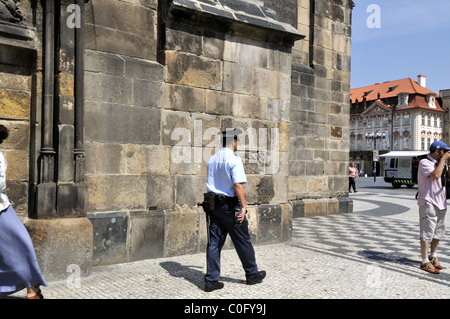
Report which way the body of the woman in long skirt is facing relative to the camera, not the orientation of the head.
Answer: to the viewer's left

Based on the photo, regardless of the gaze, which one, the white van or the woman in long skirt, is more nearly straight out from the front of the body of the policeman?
the white van

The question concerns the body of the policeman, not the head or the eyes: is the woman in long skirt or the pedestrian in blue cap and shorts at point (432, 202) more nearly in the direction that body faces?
the pedestrian in blue cap and shorts

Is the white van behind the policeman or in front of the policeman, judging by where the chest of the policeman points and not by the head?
in front

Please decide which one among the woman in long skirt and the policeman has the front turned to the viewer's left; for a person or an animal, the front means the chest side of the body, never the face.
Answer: the woman in long skirt

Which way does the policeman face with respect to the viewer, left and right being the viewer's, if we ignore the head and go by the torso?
facing away from the viewer and to the right of the viewer

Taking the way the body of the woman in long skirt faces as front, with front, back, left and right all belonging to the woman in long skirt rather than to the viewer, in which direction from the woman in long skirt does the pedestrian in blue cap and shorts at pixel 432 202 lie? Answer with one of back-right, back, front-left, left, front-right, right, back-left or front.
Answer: back

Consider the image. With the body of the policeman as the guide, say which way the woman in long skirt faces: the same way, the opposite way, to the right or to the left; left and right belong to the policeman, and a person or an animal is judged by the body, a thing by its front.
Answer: the opposite way

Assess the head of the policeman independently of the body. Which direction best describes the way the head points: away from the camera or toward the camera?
away from the camera

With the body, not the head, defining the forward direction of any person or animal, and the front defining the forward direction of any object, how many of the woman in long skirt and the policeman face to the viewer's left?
1
